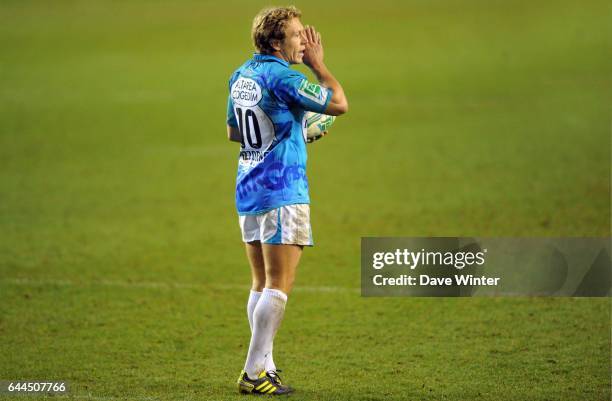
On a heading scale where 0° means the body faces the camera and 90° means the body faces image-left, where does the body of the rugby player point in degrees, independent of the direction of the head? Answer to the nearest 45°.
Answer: approximately 225°

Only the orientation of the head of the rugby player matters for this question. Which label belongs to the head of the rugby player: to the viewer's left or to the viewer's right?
to the viewer's right
